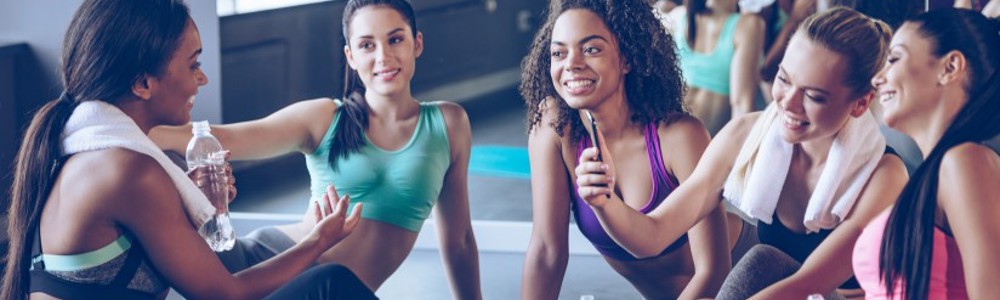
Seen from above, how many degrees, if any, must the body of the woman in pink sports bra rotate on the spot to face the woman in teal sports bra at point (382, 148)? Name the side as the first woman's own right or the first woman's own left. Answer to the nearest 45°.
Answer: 0° — they already face them

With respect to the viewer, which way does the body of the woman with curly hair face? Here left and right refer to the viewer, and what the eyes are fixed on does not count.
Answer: facing the viewer and to the left of the viewer

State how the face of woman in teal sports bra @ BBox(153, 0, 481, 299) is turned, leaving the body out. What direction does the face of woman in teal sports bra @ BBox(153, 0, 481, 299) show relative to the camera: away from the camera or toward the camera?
toward the camera

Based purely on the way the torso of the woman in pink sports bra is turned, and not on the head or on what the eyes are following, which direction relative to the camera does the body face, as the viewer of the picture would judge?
to the viewer's left

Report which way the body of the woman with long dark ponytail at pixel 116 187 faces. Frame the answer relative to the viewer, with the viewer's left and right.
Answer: facing away from the viewer and to the right of the viewer

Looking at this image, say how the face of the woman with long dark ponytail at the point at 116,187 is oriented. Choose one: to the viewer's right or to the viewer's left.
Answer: to the viewer's right

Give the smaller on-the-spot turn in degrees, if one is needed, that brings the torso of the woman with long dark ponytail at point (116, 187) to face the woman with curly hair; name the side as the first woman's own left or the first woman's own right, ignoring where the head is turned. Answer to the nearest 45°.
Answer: approximately 45° to the first woman's own right

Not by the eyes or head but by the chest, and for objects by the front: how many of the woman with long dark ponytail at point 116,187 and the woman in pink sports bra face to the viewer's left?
1

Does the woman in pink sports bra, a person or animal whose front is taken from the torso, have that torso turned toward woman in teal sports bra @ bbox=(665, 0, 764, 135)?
no
